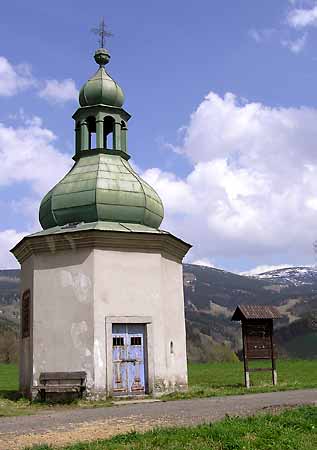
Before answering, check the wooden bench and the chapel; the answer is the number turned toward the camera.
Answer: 2

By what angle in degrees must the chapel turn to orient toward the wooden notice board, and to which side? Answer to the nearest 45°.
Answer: approximately 90° to its left
